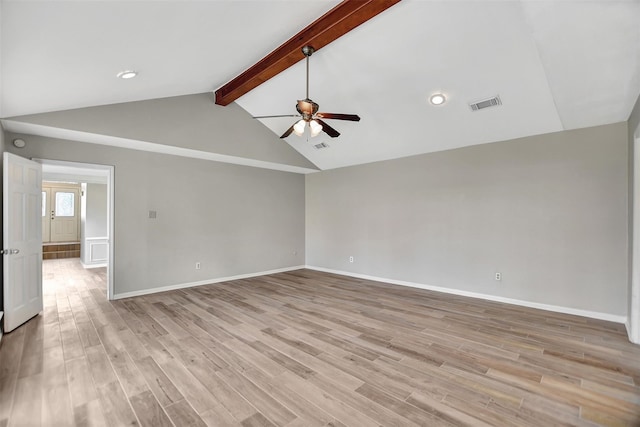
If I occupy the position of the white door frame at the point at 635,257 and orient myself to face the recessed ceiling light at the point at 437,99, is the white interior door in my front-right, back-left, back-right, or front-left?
front-left

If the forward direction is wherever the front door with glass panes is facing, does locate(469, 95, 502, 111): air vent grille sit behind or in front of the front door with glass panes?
in front

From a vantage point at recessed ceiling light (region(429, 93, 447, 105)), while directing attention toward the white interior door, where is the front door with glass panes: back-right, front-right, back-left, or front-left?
front-right

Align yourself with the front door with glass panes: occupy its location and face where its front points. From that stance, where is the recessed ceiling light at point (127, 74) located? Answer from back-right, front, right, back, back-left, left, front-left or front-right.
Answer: front

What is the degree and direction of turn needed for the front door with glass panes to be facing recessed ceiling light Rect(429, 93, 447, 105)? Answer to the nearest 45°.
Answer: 0° — it already faces it

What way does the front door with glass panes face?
toward the camera

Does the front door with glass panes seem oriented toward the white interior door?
yes

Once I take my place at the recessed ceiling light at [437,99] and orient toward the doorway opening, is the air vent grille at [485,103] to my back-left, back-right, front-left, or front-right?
back-left

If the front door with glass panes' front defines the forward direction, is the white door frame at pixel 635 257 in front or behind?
in front
